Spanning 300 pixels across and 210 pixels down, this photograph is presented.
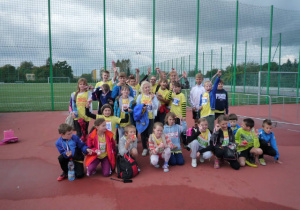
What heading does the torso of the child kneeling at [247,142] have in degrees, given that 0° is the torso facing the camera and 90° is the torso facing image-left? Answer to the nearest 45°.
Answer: approximately 0°

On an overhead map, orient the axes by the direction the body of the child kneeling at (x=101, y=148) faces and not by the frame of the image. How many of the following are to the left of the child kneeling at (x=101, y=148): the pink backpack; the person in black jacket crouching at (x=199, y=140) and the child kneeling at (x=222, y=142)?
2

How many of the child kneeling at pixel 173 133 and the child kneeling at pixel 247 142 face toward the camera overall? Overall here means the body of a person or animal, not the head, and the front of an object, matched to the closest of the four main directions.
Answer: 2

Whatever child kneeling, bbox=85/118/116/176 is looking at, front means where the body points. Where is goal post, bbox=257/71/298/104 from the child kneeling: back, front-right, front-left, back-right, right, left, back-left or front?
back-left

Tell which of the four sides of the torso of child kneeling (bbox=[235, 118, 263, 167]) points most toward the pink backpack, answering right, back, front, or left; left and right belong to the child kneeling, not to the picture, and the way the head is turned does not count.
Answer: right
